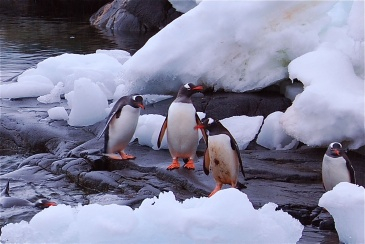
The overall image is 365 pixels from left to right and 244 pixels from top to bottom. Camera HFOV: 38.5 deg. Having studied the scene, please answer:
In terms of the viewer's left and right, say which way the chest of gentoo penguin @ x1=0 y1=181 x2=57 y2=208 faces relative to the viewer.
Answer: facing to the right of the viewer

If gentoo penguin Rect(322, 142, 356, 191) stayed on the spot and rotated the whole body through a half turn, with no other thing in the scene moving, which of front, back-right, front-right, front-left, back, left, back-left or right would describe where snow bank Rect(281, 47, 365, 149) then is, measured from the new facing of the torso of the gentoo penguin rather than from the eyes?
front

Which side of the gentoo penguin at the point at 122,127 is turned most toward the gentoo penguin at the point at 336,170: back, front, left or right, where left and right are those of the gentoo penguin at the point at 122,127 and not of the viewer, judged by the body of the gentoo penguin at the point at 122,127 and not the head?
front

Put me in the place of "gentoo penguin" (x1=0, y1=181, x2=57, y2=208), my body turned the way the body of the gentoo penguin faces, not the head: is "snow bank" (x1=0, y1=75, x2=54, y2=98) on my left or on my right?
on my left

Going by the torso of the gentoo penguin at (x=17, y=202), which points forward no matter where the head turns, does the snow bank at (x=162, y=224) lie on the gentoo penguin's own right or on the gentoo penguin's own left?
on the gentoo penguin's own right

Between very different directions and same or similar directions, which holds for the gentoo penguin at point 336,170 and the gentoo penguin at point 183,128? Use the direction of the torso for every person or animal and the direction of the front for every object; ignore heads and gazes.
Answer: same or similar directions

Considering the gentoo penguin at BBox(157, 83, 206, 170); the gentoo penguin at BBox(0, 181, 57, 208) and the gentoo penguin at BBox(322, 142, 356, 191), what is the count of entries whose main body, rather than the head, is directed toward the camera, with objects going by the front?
2

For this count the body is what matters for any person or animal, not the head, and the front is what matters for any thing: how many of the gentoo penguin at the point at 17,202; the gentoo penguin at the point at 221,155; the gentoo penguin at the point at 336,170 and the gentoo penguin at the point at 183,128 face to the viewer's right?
1

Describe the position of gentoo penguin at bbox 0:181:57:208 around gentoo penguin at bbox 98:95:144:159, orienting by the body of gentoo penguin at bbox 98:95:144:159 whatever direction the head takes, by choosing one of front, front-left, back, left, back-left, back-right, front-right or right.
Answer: right

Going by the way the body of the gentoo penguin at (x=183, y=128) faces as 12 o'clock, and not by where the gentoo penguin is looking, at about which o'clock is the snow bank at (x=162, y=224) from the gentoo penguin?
The snow bank is roughly at 12 o'clock from the gentoo penguin.

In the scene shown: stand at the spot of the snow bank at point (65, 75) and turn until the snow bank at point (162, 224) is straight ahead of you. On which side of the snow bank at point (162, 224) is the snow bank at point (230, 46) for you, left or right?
left

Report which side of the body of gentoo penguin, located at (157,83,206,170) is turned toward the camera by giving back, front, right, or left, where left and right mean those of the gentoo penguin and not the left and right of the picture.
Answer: front
